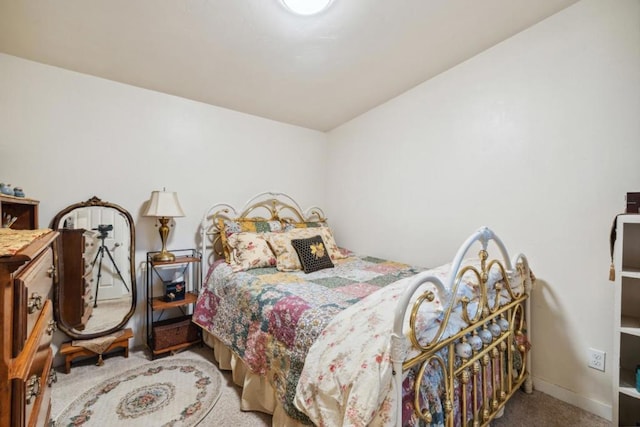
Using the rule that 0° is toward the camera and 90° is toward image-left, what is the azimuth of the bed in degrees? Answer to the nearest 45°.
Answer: approximately 315°

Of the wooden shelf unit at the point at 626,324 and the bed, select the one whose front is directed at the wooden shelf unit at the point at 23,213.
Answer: the wooden shelf unit at the point at 626,324

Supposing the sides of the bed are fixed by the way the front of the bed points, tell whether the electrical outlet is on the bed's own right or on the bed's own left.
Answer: on the bed's own left

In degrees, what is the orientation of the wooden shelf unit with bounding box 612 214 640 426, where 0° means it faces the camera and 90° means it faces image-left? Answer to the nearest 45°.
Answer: approximately 45°

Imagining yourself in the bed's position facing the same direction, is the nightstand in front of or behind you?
behind

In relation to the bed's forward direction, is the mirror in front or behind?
behind

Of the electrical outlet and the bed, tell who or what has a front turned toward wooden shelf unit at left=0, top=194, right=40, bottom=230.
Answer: the electrical outlet

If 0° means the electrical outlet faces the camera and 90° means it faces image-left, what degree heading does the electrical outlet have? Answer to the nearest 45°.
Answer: approximately 45°

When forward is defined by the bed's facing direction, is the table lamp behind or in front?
behind

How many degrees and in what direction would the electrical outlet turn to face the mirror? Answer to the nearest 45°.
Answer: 0° — it already faces it

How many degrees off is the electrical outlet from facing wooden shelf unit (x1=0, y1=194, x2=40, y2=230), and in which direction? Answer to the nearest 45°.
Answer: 0° — it already faces it
